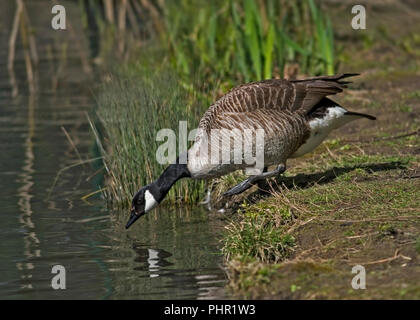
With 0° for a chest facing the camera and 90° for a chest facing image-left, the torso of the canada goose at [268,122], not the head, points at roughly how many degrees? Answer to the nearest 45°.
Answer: approximately 90°
